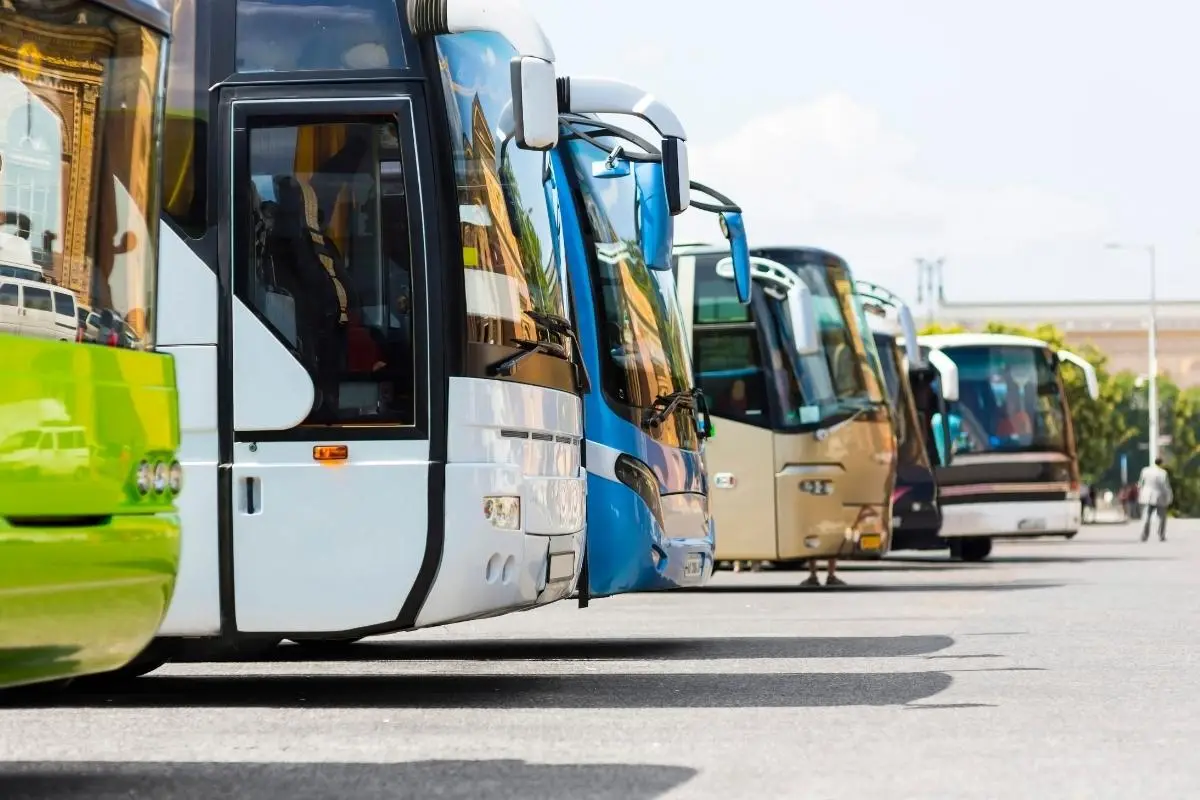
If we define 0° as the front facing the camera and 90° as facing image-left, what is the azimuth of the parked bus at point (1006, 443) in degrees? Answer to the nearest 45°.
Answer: approximately 0°

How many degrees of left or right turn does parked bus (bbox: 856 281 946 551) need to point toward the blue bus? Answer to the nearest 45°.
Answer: approximately 45° to its right

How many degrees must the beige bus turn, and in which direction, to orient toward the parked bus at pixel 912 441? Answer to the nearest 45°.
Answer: approximately 135° to its left

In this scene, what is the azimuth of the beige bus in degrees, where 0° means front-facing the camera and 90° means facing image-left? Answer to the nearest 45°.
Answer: approximately 315°

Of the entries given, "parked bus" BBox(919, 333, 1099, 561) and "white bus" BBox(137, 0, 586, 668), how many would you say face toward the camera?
1

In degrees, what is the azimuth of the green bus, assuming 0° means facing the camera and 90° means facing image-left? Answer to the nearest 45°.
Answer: approximately 315°

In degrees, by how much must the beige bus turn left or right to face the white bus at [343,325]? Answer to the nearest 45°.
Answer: approximately 45° to its right

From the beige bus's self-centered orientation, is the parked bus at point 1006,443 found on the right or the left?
on its left

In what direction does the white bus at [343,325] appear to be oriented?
to the viewer's right
